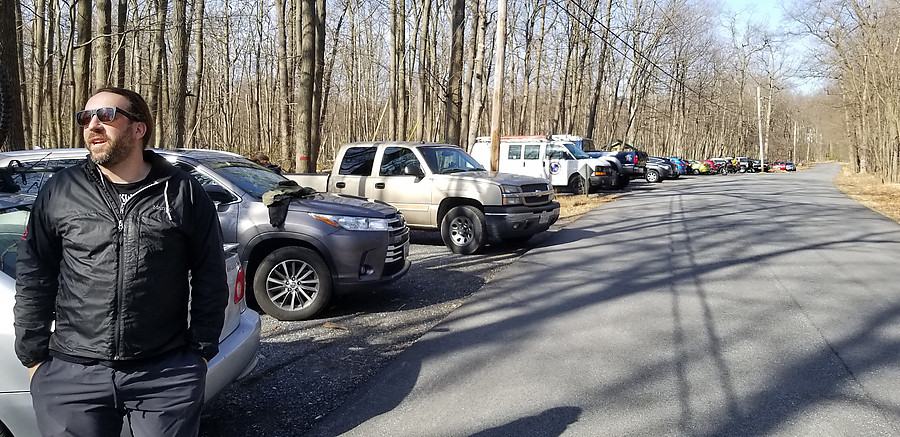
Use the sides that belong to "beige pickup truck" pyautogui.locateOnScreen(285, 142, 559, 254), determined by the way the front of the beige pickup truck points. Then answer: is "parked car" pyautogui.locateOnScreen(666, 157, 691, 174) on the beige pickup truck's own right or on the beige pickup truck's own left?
on the beige pickup truck's own left

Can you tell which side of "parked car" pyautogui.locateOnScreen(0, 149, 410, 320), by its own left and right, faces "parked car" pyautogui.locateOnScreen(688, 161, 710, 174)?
left

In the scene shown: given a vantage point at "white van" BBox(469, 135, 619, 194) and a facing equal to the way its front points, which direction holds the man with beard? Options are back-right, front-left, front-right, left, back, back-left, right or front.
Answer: front-right

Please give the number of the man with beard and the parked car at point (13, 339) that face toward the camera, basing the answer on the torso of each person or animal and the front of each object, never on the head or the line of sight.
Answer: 1

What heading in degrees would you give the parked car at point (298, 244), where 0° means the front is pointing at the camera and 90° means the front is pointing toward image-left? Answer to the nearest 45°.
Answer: approximately 315°

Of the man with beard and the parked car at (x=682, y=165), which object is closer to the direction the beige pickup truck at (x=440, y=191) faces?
the man with beard

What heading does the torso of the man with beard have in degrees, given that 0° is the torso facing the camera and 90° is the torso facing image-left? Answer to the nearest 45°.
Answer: approximately 0°

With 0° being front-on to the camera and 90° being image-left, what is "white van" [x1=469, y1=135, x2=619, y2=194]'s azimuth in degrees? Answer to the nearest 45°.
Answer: approximately 315°

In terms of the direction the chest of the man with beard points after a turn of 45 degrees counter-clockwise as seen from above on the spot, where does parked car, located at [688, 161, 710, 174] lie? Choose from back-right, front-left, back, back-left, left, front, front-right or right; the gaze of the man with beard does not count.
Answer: left

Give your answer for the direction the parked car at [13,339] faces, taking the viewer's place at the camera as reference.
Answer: facing away from the viewer and to the left of the viewer

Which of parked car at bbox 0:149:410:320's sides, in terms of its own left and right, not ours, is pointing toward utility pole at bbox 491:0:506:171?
left

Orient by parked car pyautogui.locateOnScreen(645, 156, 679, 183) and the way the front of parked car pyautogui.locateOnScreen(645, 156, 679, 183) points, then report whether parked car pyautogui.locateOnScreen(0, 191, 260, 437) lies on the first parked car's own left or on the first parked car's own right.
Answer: on the first parked car's own right
